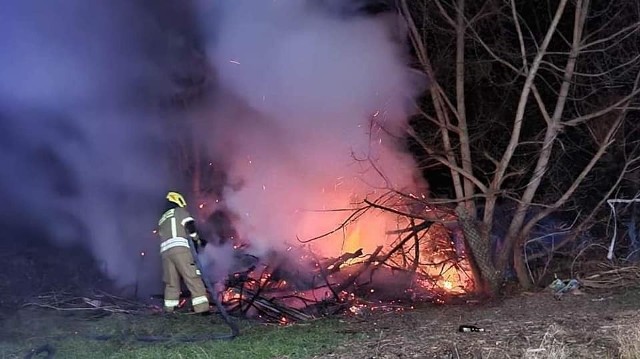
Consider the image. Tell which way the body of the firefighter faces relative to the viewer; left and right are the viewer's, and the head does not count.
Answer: facing away from the viewer and to the right of the viewer

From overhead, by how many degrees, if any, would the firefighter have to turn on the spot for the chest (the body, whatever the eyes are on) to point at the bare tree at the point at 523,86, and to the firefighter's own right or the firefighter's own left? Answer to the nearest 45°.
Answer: approximately 45° to the firefighter's own right

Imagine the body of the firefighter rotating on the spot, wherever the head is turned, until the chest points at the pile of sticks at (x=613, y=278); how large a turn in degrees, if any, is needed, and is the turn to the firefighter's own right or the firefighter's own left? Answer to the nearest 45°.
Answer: approximately 45° to the firefighter's own right

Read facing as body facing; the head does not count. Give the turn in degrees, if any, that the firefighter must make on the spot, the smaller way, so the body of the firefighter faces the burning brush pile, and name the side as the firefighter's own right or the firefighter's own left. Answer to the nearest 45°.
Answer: approximately 45° to the firefighter's own right
